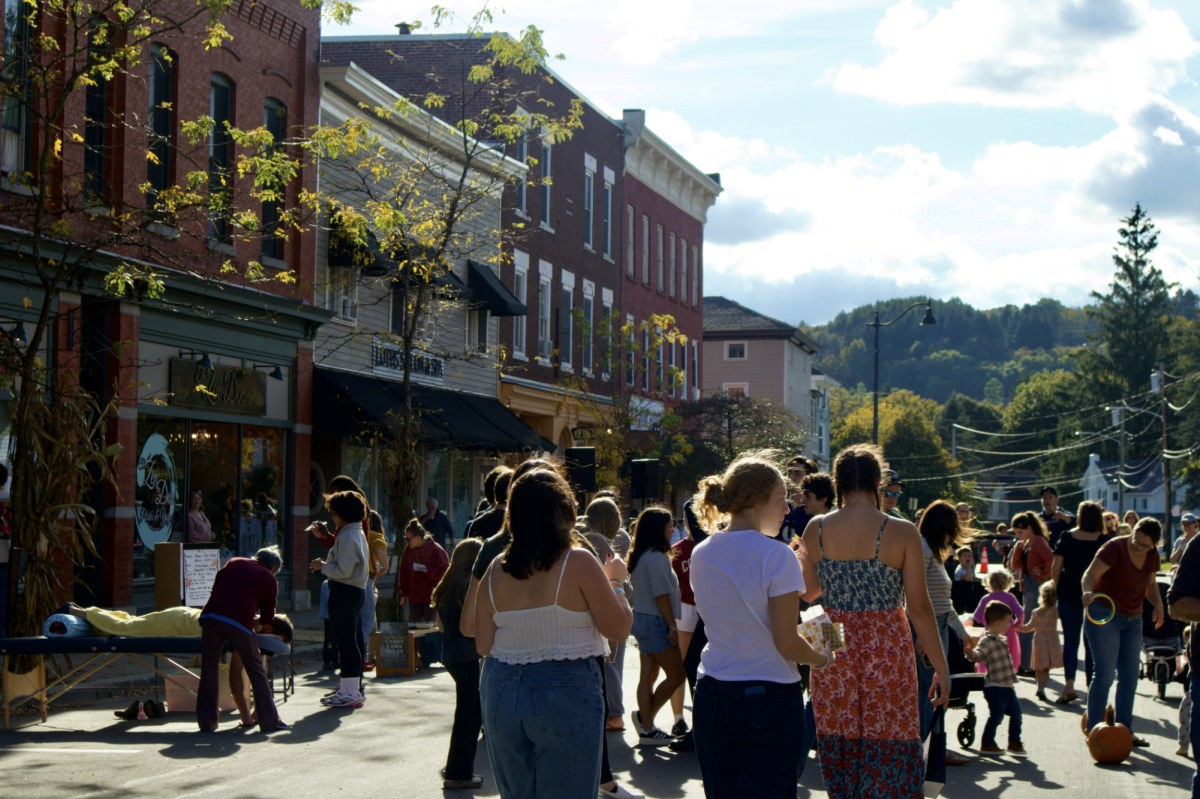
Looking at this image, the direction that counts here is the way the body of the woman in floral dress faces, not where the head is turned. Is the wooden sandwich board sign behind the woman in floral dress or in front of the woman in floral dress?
in front

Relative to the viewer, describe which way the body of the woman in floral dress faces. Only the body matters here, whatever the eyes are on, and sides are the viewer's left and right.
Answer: facing away from the viewer

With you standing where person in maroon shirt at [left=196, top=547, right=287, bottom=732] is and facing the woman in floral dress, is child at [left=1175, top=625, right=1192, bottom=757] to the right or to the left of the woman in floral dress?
left

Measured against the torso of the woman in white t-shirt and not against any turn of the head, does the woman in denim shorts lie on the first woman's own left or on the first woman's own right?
on the first woman's own left

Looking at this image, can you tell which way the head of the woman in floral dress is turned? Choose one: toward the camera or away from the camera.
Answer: away from the camera

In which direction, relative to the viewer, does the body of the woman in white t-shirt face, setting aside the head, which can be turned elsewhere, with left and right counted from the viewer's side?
facing away from the viewer and to the right of the viewer

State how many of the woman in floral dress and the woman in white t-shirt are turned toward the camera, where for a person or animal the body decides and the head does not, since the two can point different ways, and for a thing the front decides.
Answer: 0

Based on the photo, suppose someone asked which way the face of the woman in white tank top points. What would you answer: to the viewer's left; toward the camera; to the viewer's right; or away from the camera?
away from the camera

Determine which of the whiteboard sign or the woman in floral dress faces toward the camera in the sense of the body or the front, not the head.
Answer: the whiteboard sign

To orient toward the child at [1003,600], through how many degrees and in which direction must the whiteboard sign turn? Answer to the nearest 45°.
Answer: approximately 45° to its left

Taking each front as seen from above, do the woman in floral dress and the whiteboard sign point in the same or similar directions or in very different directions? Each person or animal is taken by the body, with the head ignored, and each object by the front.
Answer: very different directions

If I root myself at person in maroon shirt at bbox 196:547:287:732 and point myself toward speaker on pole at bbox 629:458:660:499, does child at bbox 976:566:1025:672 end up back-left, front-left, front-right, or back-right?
front-right

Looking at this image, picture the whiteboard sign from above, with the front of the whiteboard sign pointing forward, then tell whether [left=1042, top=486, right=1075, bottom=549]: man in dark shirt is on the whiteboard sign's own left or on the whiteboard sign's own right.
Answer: on the whiteboard sign's own left

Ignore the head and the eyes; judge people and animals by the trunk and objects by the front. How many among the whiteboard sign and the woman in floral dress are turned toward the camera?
1

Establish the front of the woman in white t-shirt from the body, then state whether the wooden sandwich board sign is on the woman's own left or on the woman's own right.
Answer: on the woman's own left

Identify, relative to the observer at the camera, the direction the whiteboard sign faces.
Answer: facing the viewer
